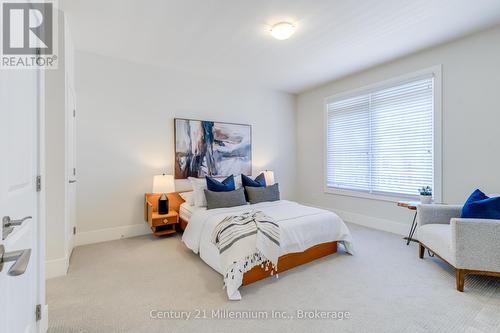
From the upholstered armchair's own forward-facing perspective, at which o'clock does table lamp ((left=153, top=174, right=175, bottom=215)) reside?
The table lamp is roughly at 1 o'clock from the upholstered armchair.

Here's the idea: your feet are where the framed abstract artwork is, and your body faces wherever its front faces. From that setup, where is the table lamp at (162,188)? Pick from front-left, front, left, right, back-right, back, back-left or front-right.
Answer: right

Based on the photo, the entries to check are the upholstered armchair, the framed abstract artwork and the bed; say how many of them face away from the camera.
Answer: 0

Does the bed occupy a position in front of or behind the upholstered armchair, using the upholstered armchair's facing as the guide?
in front

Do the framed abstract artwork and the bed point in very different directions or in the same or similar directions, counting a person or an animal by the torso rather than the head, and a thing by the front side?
same or similar directions

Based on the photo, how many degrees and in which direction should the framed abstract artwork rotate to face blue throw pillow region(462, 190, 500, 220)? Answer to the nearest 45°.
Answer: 0° — it already faces it

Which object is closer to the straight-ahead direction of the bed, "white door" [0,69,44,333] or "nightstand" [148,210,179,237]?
the white door

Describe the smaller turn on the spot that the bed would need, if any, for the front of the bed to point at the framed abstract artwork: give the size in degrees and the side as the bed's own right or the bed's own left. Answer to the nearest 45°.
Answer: approximately 180°

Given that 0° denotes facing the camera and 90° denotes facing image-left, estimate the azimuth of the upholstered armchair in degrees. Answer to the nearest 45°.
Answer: approximately 45°

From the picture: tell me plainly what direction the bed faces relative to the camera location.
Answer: facing the viewer and to the right of the viewer

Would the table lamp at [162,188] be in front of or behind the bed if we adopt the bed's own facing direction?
behind

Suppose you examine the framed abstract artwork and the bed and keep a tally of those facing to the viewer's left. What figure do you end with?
0
